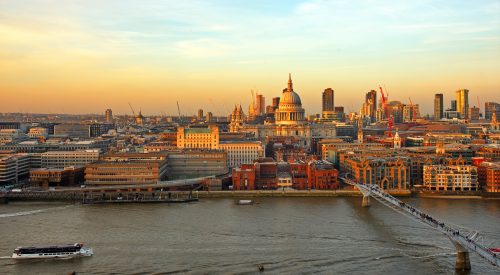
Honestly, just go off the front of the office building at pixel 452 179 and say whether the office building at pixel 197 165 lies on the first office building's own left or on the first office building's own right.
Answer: on the first office building's own right

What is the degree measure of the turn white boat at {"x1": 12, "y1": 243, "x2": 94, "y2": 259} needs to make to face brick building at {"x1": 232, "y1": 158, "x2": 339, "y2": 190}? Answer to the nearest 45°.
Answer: approximately 45° to its left

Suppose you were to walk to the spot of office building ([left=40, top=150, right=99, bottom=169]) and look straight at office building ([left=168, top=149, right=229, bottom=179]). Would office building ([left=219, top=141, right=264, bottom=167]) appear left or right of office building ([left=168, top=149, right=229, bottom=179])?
left

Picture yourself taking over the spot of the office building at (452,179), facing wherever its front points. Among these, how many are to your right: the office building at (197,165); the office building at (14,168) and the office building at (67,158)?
3

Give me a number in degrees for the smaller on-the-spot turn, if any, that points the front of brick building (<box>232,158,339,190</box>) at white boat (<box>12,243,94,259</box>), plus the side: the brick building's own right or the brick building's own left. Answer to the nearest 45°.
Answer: approximately 45° to the brick building's own right

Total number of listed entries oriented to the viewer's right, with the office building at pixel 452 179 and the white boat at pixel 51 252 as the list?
1

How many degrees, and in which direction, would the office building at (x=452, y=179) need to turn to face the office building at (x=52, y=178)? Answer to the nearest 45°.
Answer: approximately 90° to its right

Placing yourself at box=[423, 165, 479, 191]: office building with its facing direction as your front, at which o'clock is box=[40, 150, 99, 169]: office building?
box=[40, 150, 99, 169]: office building is roughly at 3 o'clock from box=[423, 165, 479, 191]: office building.

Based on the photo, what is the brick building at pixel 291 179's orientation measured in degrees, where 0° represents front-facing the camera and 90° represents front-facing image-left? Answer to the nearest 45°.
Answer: approximately 0°

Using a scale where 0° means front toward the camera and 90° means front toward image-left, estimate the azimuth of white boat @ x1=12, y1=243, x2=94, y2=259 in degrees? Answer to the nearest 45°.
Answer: approximately 270°
